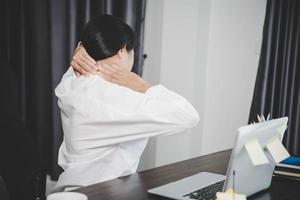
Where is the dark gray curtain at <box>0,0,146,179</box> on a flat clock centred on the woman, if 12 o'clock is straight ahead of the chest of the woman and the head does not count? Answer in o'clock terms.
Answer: The dark gray curtain is roughly at 10 o'clock from the woman.

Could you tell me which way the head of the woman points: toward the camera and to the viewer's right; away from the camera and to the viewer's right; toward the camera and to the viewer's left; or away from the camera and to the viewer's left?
away from the camera and to the viewer's right

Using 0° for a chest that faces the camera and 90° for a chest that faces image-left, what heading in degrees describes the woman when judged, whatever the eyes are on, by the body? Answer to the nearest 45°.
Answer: approximately 225°

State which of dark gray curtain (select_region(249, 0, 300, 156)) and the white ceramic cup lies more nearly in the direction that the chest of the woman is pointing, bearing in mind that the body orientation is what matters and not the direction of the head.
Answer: the dark gray curtain

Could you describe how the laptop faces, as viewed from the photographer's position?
facing away from the viewer and to the left of the viewer

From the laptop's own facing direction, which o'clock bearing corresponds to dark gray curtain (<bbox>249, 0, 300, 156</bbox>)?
The dark gray curtain is roughly at 2 o'clock from the laptop.

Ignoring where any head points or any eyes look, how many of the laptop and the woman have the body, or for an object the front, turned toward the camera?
0
